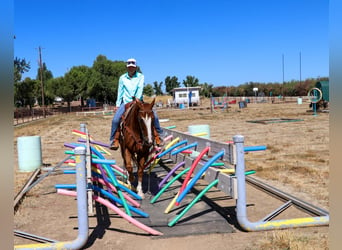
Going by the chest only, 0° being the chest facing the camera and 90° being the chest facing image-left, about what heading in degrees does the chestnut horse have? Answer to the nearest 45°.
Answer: approximately 0°

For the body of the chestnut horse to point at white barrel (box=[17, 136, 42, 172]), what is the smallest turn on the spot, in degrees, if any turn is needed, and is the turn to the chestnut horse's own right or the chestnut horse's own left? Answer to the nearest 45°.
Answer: approximately 135° to the chestnut horse's own right

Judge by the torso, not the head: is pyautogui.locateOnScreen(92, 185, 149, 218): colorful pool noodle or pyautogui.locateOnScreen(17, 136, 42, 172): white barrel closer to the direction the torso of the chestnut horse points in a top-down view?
the colorful pool noodle

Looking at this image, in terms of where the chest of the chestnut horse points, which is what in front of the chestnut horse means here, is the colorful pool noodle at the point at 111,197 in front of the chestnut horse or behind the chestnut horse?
in front
